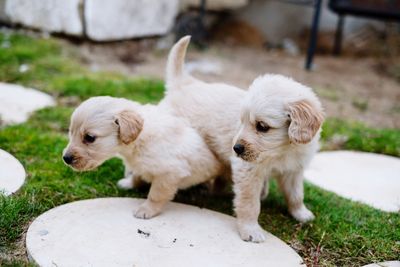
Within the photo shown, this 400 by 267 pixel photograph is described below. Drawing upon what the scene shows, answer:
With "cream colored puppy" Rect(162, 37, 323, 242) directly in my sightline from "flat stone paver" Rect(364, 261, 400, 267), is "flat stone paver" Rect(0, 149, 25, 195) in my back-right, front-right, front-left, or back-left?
front-left

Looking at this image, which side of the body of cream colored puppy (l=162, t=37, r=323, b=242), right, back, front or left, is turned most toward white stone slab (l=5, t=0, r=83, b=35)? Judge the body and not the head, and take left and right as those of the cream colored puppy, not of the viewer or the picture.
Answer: back

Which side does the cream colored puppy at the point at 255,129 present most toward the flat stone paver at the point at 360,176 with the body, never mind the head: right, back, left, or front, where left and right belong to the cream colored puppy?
left

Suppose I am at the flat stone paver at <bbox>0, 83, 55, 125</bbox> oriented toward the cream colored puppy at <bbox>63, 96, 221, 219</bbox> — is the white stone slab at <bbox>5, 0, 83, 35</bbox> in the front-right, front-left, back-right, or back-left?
back-left

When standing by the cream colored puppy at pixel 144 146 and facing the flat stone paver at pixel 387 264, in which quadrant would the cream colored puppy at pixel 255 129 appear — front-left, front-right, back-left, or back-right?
front-left

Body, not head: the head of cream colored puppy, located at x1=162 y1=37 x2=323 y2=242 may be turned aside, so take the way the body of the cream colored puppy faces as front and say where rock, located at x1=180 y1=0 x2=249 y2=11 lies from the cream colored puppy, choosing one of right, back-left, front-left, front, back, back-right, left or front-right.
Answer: back-left

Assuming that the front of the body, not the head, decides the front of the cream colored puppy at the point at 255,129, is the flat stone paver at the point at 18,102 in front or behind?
behind

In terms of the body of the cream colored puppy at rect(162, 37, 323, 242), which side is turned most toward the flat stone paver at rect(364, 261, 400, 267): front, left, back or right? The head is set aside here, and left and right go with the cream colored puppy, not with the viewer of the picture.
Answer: front

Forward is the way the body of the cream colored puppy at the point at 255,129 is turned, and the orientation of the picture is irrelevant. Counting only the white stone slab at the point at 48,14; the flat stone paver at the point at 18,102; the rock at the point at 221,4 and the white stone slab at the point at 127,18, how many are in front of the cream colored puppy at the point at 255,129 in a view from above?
0

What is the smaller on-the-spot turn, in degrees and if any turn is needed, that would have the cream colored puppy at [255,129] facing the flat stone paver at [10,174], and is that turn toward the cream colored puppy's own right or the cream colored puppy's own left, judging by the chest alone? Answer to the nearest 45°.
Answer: approximately 135° to the cream colored puppy's own right

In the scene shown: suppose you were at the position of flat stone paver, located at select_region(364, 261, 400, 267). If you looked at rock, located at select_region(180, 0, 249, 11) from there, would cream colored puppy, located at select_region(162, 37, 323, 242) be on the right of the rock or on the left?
left

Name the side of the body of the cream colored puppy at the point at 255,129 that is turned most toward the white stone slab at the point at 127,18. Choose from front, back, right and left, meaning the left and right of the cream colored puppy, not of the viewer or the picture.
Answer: back
